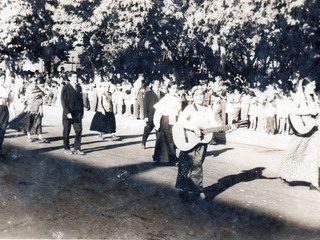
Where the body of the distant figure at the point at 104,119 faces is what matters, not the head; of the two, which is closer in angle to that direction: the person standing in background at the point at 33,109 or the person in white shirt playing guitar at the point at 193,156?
the person in white shirt playing guitar

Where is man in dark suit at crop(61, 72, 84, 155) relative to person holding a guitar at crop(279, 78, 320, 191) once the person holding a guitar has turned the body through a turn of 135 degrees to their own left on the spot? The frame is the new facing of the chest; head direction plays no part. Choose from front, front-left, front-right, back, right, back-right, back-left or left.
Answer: left

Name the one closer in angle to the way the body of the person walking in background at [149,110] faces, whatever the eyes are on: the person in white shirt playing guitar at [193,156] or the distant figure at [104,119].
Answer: the person in white shirt playing guitar

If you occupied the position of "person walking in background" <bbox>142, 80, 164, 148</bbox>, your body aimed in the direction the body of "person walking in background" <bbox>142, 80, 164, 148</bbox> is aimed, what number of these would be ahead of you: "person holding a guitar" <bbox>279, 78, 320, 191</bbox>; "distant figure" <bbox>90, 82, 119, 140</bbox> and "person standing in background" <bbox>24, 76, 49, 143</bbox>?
1

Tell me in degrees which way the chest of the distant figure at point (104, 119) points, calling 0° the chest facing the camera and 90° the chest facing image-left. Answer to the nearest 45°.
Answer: approximately 315°
